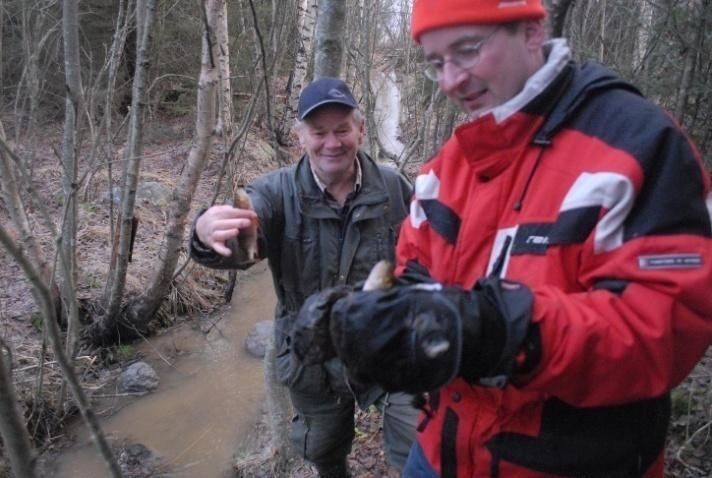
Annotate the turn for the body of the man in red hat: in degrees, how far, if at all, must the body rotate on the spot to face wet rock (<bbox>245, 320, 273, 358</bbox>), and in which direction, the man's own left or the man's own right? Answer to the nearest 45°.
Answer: approximately 90° to the man's own right

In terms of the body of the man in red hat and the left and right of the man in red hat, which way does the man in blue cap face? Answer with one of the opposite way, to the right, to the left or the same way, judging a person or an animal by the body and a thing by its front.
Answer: to the left

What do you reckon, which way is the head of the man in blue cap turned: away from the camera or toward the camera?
toward the camera

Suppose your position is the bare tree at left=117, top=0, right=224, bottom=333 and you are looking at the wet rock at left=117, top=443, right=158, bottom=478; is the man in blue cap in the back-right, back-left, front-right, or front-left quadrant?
front-left

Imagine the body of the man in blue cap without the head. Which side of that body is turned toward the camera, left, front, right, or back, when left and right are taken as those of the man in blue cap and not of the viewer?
front

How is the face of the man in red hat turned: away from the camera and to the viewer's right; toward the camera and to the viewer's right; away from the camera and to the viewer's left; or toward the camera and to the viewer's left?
toward the camera and to the viewer's left

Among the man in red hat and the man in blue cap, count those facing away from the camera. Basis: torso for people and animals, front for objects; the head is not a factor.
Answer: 0

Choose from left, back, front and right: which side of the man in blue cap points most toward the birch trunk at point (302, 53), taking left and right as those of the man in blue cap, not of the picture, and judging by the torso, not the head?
back

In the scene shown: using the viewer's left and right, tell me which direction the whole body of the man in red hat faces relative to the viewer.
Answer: facing the viewer and to the left of the viewer

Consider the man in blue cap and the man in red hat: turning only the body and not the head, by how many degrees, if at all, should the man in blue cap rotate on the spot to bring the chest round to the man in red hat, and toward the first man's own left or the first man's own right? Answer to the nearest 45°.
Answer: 0° — they already face them

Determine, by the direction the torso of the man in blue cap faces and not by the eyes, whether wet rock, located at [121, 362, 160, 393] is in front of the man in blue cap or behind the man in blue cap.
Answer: behind
